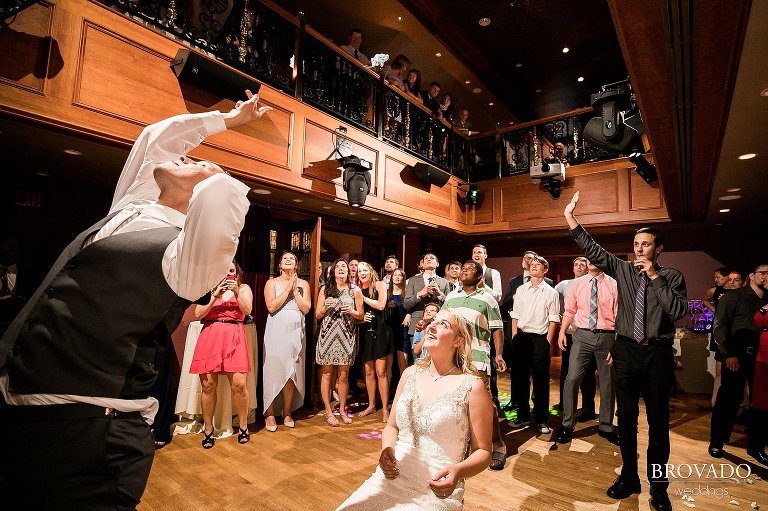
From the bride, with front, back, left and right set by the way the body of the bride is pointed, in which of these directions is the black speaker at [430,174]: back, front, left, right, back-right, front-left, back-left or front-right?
back-right

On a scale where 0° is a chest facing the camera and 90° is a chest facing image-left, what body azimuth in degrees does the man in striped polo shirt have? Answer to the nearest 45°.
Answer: approximately 45°

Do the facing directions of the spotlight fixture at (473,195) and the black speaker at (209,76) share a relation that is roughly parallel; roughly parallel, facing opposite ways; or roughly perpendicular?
roughly perpendicular

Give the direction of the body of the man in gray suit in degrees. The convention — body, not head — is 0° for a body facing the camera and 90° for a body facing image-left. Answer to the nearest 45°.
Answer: approximately 0°

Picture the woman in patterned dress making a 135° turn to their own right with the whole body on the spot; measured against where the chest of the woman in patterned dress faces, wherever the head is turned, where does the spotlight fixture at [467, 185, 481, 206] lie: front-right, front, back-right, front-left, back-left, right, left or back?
right
